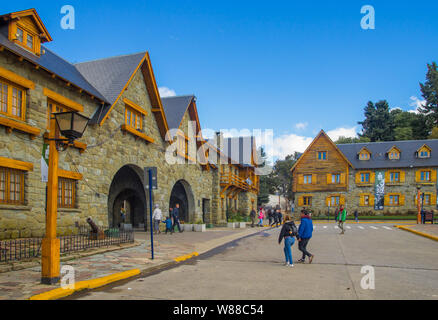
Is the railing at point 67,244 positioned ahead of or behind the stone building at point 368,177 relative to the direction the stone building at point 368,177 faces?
ahead

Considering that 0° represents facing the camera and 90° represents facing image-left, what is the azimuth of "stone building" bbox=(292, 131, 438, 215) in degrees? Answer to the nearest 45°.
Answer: approximately 0°

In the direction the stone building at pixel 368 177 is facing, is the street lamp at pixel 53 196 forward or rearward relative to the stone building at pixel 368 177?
forward

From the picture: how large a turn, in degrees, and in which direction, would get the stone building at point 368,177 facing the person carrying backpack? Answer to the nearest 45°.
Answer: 0° — it already faces them
